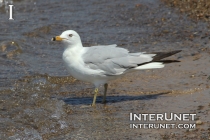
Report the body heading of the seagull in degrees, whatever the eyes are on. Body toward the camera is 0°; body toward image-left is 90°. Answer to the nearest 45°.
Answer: approximately 90°
